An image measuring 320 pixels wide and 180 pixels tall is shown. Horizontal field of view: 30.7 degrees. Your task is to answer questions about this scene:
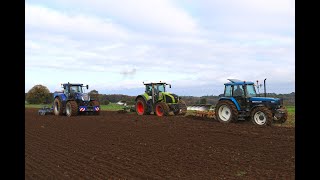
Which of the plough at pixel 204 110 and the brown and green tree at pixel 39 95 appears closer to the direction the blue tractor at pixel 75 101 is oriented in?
the plough

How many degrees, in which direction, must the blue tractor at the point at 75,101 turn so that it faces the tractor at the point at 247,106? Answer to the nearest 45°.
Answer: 0° — it already faces it

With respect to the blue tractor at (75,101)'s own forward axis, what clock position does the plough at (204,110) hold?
The plough is roughly at 12 o'clock from the blue tractor.

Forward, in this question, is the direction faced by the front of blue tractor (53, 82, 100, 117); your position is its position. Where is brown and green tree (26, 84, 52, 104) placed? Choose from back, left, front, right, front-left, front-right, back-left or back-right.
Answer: back-left
